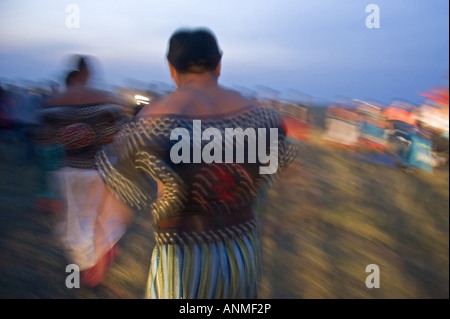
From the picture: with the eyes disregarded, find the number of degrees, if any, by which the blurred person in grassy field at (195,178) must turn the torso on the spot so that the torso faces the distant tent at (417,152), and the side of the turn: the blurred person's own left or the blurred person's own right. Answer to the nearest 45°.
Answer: approximately 45° to the blurred person's own right

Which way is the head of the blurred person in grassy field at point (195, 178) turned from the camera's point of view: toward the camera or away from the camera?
away from the camera

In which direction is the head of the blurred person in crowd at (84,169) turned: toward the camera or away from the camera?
away from the camera

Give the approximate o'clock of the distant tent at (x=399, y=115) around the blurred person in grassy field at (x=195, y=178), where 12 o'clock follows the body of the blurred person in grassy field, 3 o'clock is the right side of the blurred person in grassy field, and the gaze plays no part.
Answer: The distant tent is roughly at 1 o'clock from the blurred person in grassy field.

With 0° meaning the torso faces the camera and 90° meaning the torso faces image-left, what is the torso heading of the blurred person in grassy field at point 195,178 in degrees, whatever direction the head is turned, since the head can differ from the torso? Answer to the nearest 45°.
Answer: approximately 180°

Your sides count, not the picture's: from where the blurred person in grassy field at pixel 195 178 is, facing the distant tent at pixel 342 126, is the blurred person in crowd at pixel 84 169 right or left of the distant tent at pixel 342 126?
left
